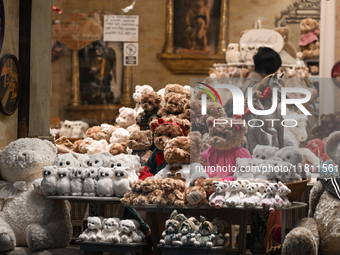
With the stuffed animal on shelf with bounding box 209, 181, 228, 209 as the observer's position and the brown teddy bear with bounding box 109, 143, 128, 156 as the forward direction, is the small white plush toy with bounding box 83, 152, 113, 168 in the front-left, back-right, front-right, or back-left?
front-left

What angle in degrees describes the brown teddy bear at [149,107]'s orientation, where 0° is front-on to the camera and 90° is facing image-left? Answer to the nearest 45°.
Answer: approximately 45°

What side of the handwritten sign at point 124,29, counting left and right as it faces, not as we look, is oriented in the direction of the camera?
front

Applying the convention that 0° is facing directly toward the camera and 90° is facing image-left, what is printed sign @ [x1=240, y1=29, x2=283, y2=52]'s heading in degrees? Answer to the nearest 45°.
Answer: approximately 0°

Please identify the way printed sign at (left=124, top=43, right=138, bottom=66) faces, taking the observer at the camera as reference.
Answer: facing the viewer

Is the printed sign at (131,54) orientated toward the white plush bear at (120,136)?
yes

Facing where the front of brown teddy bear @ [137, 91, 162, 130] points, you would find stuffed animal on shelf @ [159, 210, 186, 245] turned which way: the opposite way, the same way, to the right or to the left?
the same way

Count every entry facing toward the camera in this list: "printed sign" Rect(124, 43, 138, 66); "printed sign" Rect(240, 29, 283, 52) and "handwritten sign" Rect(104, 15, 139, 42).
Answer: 3

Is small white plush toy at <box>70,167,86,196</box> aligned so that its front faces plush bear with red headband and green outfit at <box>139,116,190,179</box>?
no

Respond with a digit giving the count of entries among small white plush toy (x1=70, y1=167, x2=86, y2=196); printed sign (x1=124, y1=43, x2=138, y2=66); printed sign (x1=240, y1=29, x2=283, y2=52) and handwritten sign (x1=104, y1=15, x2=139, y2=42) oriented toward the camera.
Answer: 4

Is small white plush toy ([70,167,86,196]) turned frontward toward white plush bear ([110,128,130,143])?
no

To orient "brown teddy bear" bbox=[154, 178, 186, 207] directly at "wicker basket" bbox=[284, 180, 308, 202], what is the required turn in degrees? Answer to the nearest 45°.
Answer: approximately 135° to its left

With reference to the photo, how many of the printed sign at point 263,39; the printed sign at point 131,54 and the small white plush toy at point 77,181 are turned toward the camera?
3

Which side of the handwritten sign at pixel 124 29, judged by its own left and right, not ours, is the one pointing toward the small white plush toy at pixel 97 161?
front

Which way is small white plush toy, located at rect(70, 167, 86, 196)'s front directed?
toward the camera

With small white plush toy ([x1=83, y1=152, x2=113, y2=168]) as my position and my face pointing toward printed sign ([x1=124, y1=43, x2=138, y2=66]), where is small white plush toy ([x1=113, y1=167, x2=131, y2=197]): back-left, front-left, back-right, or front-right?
back-right
